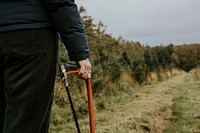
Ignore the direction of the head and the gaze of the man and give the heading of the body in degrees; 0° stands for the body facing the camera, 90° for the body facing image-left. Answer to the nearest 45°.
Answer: approximately 180°
